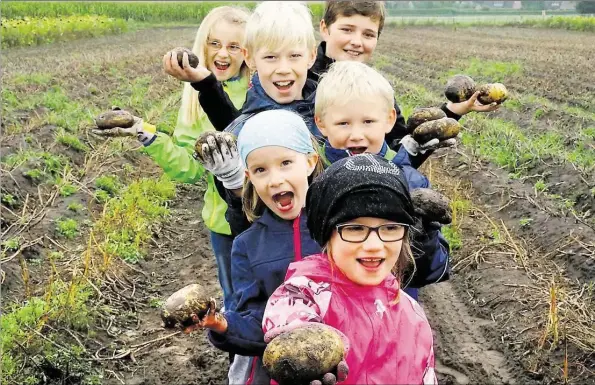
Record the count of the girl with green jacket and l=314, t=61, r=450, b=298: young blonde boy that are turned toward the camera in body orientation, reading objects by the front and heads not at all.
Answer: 2

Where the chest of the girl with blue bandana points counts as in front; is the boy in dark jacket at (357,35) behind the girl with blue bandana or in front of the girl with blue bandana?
behind

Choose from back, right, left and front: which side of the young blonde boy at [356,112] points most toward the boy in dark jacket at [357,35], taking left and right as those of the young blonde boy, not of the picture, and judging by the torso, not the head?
back

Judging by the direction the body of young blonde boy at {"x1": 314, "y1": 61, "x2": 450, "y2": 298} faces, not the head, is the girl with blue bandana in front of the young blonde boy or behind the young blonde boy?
in front

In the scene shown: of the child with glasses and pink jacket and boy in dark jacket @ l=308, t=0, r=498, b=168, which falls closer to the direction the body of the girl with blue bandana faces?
the child with glasses and pink jacket

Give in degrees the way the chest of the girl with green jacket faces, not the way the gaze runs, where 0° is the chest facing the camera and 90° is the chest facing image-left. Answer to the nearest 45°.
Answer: approximately 0°

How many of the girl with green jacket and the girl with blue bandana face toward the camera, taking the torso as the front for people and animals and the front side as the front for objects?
2

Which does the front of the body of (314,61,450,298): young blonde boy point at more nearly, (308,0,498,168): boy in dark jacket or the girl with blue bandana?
the girl with blue bandana

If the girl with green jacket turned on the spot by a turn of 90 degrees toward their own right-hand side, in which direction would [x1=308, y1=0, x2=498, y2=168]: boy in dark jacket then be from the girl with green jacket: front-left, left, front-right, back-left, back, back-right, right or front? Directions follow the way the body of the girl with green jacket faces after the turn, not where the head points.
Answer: back

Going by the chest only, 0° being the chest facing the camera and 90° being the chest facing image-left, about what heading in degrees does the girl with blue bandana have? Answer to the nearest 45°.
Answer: approximately 0°
